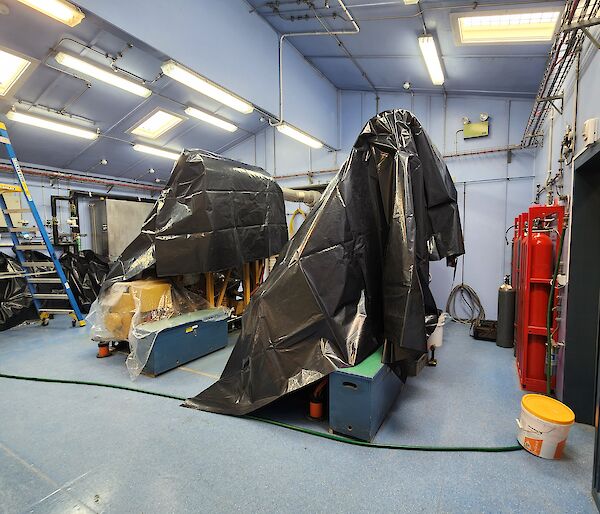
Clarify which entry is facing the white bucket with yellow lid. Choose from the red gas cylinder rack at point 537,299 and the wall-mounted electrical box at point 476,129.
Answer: the wall-mounted electrical box

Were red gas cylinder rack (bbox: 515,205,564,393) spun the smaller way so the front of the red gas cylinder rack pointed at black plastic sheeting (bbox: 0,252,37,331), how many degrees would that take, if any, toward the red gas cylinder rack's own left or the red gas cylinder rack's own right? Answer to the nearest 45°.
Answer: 0° — it already faces it

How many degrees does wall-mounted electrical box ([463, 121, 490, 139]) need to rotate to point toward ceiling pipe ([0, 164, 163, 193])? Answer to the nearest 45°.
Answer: approximately 90° to its right

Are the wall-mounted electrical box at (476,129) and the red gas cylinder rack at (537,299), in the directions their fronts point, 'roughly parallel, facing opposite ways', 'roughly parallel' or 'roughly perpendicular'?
roughly perpendicular

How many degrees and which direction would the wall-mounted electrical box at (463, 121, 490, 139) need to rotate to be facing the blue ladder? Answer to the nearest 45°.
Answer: approximately 45° to its right

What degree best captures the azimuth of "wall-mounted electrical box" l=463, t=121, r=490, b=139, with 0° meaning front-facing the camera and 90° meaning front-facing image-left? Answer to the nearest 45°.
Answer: approximately 0°

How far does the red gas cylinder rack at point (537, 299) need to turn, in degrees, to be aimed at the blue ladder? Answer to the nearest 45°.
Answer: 0° — it already faces it

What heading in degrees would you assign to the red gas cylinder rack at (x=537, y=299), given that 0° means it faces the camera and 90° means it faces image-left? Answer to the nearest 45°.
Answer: approximately 90°
